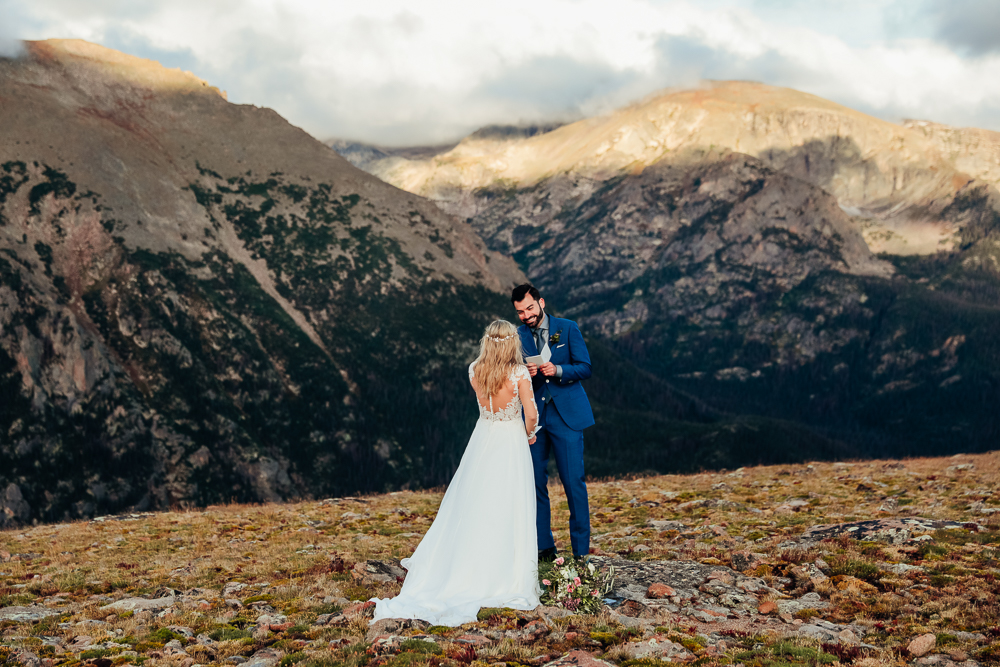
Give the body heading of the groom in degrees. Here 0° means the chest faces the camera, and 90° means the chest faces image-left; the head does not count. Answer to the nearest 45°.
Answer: approximately 45°

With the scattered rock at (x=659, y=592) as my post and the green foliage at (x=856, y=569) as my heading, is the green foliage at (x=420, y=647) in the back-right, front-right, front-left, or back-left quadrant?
back-right

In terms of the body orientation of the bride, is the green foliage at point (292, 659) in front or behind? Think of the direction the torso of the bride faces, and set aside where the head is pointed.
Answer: behind

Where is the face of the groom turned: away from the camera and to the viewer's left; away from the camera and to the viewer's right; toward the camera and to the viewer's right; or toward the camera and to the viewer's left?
toward the camera and to the viewer's left

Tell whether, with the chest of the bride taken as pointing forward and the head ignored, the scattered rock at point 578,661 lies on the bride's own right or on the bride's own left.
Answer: on the bride's own right

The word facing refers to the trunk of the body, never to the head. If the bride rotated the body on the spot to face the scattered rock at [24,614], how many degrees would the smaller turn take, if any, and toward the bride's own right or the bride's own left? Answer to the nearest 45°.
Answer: approximately 135° to the bride's own left

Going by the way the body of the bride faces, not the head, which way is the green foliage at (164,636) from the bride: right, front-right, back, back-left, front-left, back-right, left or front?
back-left

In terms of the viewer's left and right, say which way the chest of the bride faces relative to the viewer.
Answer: facing away from the viewer and to the right of the viewer

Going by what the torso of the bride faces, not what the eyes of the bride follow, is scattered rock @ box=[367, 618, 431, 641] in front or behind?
behind

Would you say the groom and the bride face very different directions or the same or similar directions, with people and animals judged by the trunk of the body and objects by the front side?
very different directions

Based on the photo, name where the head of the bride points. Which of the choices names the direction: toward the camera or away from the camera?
away from the camera

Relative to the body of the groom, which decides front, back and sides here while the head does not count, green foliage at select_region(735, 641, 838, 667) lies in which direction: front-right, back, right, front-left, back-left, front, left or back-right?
left

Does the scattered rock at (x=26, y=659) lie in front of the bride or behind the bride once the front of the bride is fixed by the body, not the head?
behind
